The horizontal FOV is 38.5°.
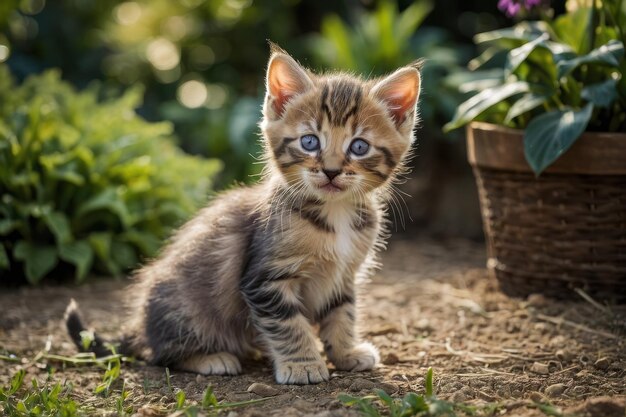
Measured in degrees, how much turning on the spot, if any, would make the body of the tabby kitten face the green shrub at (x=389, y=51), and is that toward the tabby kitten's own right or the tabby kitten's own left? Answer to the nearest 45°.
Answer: approximately 135° to the tabby kitten's own left

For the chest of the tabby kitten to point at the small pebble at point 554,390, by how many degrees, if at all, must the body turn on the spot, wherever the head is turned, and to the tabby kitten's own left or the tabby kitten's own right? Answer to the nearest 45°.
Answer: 0° — it already faces it

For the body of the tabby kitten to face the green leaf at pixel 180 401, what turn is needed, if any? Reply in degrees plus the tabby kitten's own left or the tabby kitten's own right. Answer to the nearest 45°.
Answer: approximately 90° to the tabby kitten's own right

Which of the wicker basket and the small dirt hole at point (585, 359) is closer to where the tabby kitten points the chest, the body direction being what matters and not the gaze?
the small dirt hole

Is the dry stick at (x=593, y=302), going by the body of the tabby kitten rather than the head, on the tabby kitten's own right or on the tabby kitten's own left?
on the tabby kitten's own left

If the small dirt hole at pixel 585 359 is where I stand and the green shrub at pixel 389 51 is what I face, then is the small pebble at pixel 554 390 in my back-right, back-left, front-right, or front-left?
back-left

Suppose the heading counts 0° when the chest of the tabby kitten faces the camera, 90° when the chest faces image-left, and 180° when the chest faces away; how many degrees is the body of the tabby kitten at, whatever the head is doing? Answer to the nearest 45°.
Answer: approximately 315°

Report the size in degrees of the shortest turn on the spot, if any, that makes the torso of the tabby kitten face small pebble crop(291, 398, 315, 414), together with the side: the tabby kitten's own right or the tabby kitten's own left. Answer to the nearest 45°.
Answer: approximately 45° to the tabby kitten's own right

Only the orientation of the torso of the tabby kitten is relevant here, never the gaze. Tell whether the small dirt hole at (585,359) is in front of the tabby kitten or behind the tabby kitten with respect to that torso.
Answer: in front

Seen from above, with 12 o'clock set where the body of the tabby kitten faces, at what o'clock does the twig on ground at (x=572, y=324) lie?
The twig on ground is roughly at 10 o'clock from the tabby kitten.

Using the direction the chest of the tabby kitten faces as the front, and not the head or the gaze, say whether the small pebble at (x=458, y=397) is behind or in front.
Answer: in front

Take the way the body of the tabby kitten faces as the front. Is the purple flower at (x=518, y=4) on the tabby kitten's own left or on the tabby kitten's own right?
on the tabby kitten's own left
